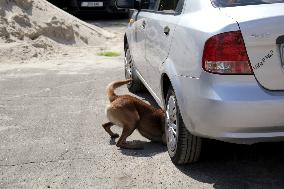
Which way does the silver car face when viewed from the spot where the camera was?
facing away from the viewer

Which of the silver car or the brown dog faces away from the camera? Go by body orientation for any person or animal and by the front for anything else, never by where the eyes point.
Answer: the silver car

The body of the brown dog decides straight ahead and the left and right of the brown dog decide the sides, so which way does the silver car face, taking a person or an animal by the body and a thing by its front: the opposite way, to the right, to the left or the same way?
to the left

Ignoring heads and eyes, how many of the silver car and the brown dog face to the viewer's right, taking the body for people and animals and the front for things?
1

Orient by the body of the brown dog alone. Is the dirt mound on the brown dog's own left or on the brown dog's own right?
on the brown dog's own left

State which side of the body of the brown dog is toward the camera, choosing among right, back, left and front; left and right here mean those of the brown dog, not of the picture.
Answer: right

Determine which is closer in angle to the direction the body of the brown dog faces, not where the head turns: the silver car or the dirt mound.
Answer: the silver car

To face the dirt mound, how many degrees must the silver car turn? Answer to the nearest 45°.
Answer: approximately 45° to its left
